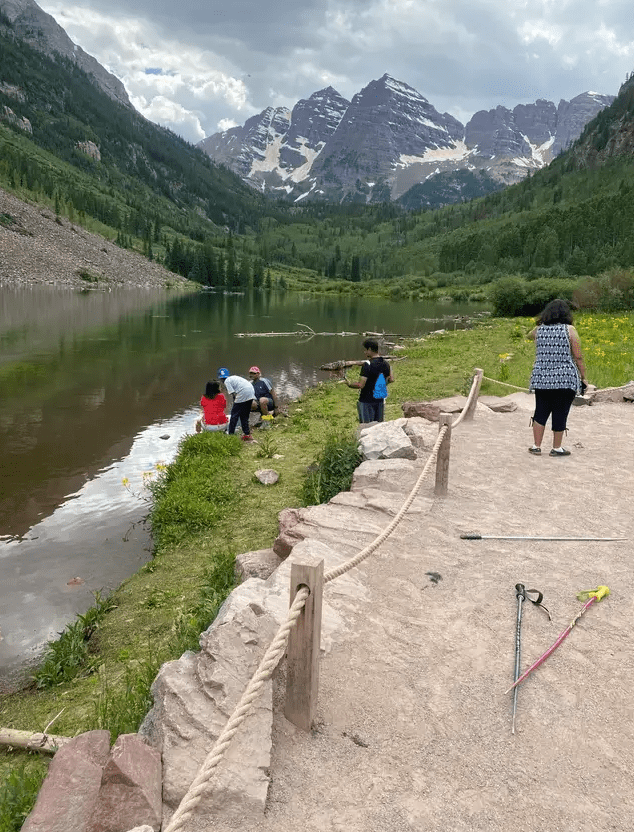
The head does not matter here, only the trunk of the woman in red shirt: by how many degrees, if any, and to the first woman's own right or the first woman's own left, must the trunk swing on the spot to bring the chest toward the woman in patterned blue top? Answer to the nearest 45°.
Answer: approximately 135° to the first woman's own right

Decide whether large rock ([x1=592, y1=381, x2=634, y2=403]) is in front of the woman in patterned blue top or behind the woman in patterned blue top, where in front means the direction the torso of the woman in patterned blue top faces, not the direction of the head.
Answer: in front

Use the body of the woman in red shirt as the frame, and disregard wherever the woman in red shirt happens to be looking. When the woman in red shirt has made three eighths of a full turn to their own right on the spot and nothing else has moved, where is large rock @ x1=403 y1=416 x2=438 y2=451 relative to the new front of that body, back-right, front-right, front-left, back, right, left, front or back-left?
front

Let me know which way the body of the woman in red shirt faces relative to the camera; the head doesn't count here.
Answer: away from the camera

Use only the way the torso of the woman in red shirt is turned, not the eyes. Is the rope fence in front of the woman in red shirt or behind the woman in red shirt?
behind

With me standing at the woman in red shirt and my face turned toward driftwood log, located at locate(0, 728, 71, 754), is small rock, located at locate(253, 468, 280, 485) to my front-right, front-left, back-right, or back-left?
front-left

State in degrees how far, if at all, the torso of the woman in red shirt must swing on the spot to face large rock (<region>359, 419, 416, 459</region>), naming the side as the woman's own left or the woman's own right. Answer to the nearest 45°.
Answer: approximately 135° to the woman's own right

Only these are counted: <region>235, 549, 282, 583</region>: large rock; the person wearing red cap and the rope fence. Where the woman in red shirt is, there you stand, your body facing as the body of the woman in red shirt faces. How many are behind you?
2

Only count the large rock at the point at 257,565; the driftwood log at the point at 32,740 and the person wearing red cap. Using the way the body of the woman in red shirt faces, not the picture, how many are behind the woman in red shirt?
2

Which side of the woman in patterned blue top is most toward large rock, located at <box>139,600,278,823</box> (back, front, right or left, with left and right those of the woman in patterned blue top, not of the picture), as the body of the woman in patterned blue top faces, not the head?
back

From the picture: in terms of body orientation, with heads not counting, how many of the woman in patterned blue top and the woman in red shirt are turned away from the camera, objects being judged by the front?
2

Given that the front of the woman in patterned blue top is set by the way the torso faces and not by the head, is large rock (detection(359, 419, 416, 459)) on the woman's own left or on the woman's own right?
on the woman's own left

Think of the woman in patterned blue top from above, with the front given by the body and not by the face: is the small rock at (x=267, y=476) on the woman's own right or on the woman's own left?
on the woman's own left

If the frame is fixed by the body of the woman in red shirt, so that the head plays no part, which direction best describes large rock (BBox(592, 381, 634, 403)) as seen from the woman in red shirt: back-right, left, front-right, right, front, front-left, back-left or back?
right

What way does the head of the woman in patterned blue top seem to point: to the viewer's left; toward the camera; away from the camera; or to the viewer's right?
away from the camera

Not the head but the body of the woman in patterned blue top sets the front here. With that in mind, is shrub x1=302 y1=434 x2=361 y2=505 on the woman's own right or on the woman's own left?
on the woman's own left

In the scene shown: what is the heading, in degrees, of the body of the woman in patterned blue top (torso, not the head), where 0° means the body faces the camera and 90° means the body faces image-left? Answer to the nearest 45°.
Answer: approximately 180°

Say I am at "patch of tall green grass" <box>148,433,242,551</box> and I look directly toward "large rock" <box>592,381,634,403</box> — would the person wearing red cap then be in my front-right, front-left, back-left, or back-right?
front-left
